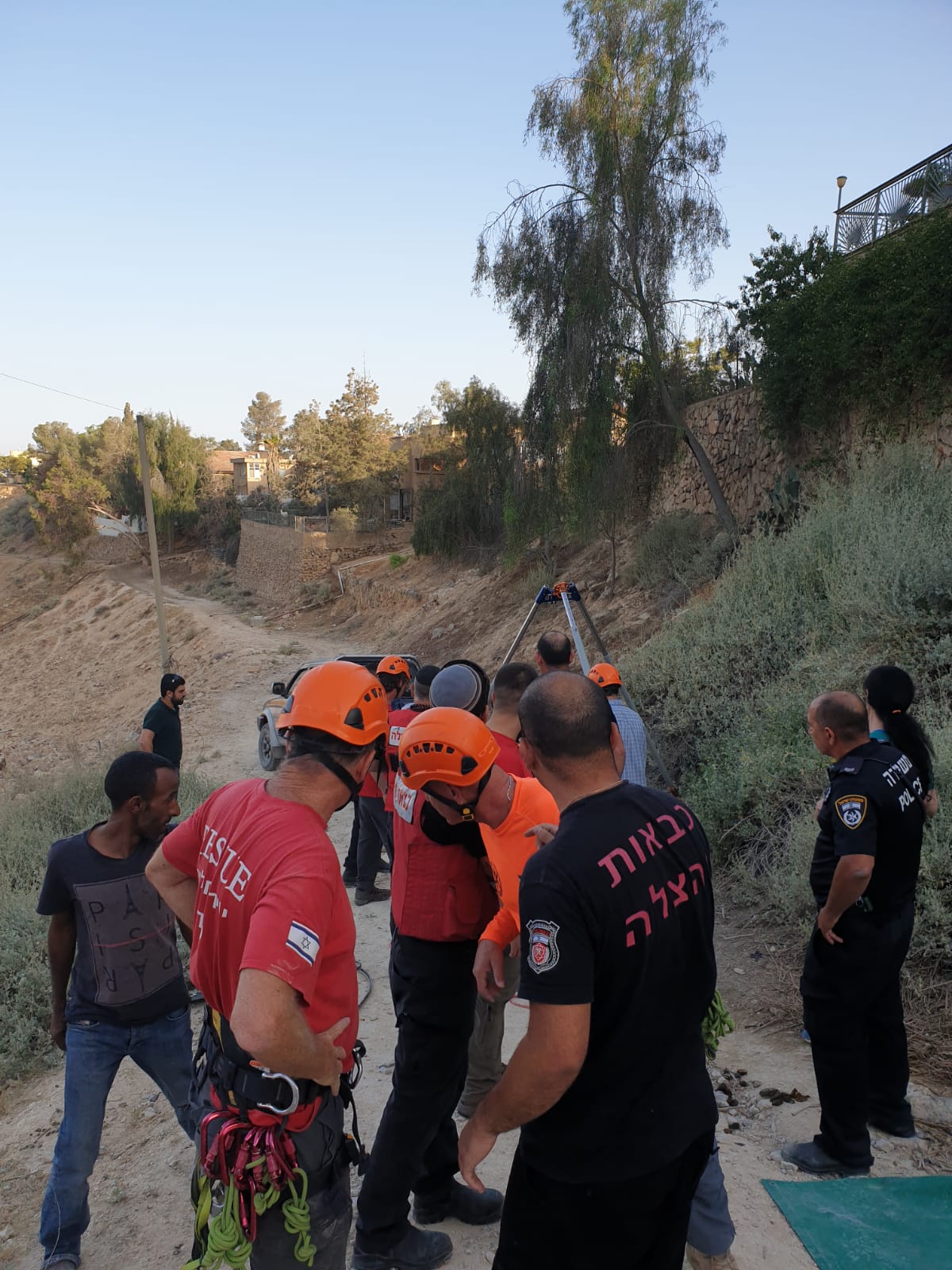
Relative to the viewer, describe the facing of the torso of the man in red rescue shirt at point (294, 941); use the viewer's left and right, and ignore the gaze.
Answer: facing away from the viewer and to the right of the viewer

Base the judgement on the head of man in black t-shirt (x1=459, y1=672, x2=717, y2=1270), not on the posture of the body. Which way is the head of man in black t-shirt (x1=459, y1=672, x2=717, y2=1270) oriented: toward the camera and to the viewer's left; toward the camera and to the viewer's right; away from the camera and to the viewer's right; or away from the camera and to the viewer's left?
away from the camera and to the viewer's left

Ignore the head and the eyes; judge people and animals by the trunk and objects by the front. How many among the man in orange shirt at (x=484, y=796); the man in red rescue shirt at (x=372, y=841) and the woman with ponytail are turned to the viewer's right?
1

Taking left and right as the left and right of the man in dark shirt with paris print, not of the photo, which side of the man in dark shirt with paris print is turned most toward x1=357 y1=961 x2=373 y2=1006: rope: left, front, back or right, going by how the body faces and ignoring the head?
left

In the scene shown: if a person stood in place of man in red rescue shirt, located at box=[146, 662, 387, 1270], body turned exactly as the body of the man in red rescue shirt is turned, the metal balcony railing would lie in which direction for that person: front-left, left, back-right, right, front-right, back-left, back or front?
front

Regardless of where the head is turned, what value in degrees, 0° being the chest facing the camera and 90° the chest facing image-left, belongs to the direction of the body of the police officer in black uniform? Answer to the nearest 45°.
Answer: approximately 135°

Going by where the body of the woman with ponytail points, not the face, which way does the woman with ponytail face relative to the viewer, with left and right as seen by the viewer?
facing away from the viewer and to the left of the viewer
